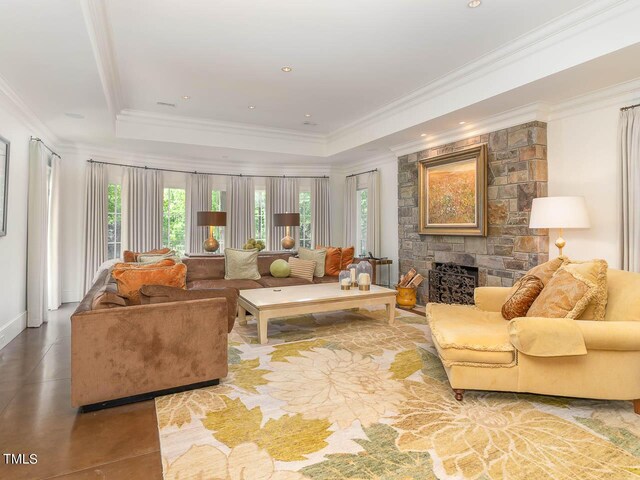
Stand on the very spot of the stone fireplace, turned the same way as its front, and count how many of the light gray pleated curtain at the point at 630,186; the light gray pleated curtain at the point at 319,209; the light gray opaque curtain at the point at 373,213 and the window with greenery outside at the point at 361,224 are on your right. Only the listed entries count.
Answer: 3

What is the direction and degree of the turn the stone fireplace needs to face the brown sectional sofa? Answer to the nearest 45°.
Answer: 0° — it already faces it

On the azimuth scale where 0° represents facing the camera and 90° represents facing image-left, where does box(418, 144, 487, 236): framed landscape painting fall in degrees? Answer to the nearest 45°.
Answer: approximately 45°

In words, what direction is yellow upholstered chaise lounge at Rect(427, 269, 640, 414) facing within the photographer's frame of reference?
facing to the left of the viewer

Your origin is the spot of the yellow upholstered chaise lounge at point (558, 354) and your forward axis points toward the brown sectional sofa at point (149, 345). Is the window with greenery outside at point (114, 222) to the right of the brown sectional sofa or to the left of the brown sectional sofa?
right

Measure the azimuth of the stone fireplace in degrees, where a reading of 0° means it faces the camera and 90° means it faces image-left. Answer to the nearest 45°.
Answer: approximately 45°

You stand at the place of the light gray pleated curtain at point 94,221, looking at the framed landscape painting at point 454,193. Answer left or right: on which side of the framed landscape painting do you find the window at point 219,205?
left

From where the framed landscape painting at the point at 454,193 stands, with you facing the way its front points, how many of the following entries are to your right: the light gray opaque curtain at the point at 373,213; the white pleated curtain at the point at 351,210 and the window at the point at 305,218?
3

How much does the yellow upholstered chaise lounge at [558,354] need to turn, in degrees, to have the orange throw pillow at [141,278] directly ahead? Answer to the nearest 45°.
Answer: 0° — it already faces it
